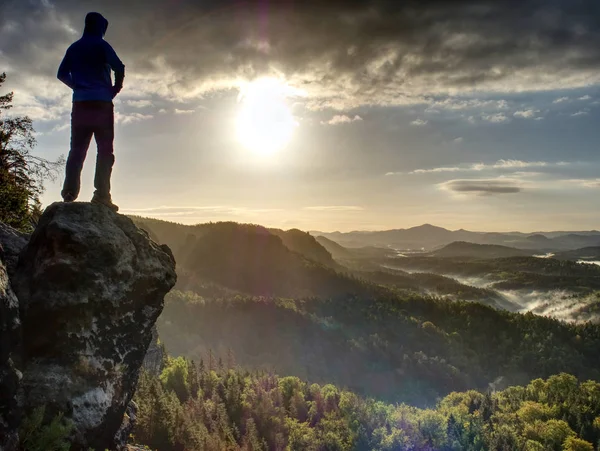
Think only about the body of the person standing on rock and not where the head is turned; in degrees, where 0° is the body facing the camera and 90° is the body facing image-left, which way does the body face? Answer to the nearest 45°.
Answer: approximately 225°
